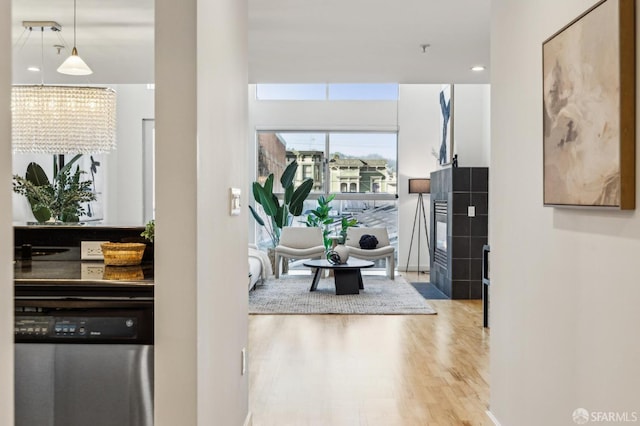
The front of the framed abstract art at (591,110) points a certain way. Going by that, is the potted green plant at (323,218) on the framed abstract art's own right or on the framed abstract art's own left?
on the framed abstract art's own right

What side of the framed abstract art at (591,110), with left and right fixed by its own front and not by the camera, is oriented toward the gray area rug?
right

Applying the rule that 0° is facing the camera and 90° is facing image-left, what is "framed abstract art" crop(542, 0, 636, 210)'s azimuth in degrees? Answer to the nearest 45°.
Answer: approximately 45°

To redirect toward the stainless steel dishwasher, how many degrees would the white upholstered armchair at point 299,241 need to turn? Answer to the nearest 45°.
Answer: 0° — it already faces it

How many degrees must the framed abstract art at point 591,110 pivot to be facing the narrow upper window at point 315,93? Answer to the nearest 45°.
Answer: approximately 90° to its right

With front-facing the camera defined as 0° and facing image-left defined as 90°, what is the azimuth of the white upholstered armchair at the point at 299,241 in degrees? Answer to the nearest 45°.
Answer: approximately 0°
